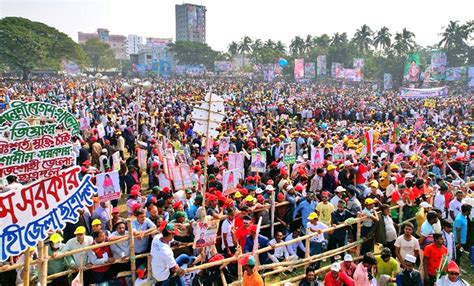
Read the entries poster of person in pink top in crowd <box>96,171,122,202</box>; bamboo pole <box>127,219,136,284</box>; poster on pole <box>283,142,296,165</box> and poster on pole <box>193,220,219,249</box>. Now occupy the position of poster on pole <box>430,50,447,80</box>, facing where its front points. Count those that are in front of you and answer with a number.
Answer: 4

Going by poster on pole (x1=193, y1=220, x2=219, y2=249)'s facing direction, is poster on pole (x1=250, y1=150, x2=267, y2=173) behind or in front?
behind

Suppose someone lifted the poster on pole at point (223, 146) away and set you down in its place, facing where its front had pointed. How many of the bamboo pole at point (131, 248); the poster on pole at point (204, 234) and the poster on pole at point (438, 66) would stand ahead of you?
2

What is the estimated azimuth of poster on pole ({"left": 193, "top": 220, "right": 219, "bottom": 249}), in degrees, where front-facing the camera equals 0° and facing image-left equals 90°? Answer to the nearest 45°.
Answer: approximately 0°

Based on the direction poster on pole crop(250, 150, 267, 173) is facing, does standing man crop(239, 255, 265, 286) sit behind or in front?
in front

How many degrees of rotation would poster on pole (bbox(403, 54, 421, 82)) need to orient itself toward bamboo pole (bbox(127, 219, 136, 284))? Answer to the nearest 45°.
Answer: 0° — it already faces it

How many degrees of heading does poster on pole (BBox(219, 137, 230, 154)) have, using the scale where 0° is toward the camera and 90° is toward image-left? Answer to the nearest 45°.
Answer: approximately 0°

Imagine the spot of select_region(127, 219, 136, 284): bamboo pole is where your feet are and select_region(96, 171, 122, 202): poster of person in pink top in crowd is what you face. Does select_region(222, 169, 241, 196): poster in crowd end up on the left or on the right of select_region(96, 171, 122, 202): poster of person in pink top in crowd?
right

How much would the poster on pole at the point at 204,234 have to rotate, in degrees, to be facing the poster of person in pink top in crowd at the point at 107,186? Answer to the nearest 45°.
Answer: approximately 135° to its right

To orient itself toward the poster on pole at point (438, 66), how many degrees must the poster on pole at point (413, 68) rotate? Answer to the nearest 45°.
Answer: approximately 90° to its left

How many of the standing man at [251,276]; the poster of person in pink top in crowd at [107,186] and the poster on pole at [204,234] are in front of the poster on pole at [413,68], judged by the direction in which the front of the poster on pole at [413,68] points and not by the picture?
3
